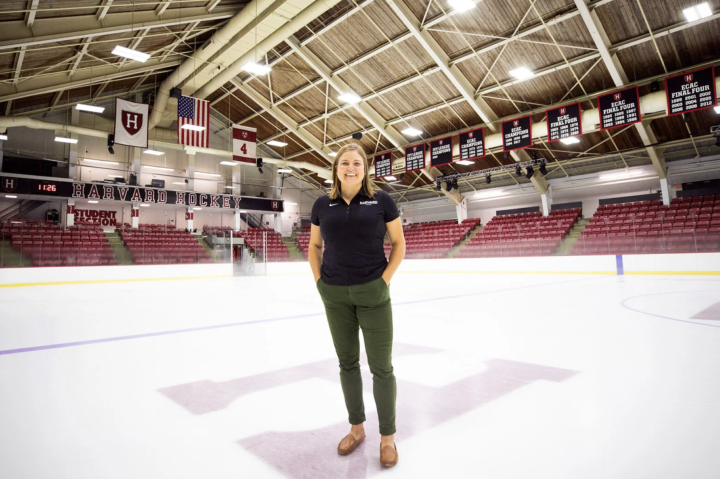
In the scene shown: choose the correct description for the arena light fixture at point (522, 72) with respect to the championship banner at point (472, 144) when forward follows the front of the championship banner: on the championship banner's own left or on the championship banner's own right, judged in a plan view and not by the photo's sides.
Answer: on the championship banner's own left

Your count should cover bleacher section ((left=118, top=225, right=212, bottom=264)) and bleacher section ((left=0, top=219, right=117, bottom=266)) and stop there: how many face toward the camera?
2

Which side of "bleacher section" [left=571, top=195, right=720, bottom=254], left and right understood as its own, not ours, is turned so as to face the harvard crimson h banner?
front

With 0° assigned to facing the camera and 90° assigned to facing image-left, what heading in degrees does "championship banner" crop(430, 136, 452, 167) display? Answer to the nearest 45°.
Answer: approximately 45°

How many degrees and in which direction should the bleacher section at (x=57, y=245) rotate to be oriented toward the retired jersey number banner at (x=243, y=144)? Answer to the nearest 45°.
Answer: approximately 90° to its left

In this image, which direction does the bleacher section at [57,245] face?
toward the camera

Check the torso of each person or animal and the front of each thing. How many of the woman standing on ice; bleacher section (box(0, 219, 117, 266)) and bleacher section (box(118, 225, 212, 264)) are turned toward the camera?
3

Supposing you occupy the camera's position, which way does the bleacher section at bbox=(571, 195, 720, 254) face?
facing the viewer and to the left of the viewer

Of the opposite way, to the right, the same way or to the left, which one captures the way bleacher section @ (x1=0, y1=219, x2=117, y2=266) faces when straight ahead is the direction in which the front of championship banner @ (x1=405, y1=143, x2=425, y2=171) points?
to the left

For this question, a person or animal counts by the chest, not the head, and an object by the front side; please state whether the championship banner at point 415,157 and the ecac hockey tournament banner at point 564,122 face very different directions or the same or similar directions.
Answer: same or similar directions

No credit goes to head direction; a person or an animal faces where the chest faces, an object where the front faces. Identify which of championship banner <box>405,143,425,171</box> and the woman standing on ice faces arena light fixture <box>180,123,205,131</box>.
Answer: the championship banner

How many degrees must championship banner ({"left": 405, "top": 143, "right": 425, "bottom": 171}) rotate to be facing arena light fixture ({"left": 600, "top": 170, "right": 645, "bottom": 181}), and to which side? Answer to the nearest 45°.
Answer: approximately 135° to its left

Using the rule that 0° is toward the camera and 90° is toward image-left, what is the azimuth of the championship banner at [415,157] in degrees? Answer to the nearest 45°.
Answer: approximately 45°

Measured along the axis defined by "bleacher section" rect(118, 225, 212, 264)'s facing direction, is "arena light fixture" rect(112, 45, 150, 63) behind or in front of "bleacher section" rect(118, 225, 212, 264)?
in front

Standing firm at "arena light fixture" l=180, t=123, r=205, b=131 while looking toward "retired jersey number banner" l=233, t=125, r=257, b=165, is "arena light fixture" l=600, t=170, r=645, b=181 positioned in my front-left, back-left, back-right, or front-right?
front-right

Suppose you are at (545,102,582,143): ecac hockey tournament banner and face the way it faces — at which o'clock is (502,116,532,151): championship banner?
(502,116,532,151): championship banner is roughly at 2 o'clock from (545,102,582,143): ecac hockey tournament banner.
